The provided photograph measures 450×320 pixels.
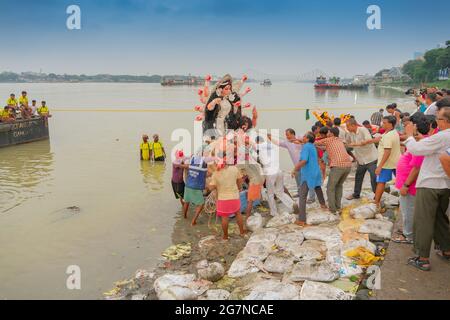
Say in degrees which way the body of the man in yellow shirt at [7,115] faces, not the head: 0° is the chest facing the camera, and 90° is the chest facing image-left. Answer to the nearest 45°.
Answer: approximately 315°

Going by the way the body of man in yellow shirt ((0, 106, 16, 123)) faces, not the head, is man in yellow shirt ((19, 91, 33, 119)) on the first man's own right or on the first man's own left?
on the first man's own left

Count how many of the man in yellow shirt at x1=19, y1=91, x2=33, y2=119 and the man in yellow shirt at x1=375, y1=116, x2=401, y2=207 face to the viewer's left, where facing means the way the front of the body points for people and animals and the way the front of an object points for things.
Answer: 1

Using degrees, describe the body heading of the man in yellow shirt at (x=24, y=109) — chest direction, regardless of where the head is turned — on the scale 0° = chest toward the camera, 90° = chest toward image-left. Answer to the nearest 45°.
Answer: approximately 315°

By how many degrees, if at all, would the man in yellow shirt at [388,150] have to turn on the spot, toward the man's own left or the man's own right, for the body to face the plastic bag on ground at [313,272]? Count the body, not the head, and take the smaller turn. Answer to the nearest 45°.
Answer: approximately 90° to the man's own left

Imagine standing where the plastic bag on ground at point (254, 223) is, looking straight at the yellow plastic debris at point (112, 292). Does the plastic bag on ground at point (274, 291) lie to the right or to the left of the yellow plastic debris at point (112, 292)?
left

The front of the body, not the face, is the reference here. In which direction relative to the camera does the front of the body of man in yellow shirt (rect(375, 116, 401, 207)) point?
to the viewer's left
